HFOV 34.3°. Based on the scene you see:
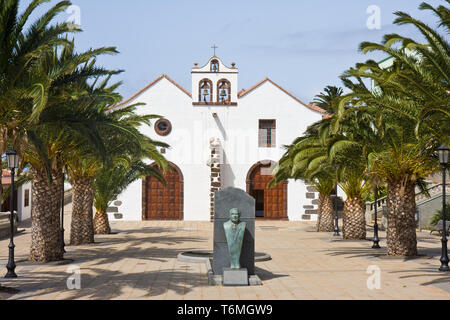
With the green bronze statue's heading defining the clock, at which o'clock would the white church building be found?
The white church building is roughly at 6 o'clock from the green bronze statue.

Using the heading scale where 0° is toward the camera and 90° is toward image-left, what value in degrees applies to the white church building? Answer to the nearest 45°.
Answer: approximately 0°

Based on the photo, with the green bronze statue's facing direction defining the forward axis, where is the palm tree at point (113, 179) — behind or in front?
behind

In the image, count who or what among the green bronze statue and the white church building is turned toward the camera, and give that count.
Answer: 2

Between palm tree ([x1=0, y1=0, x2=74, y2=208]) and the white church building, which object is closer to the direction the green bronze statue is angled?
the palm tree

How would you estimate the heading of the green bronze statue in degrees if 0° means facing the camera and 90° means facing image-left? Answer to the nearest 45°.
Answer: approximately 0°

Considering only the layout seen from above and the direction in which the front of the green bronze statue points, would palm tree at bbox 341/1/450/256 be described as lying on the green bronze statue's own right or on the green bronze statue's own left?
on the green bronze statue's own left
